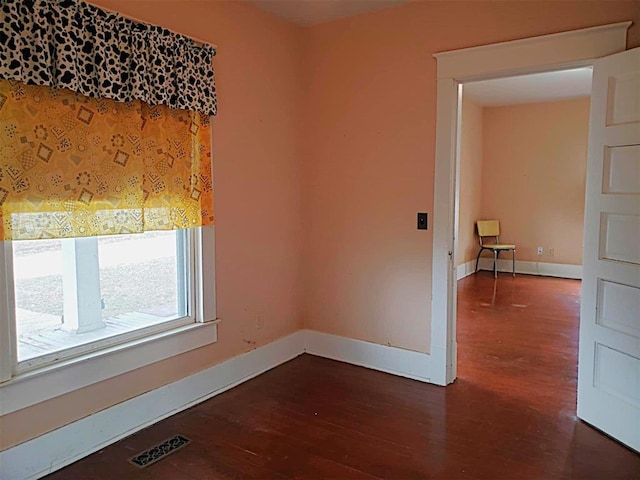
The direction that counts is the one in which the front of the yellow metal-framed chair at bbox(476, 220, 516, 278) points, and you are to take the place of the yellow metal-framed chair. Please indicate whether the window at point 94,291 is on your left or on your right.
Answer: on your right

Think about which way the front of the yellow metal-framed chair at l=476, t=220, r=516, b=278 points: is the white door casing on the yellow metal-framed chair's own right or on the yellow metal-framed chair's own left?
on the yellow metal-framed chair's own right

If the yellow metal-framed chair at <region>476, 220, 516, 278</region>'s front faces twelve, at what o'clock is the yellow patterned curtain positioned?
The yellow patterned curtain is roughly at 2 o'clock from the yellow metal-framed chair.

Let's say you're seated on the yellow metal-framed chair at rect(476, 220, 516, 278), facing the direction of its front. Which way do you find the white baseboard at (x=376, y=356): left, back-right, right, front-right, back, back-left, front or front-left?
front-right

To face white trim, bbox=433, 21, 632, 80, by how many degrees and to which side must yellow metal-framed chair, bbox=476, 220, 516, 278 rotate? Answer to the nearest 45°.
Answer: approximately 45° to its right

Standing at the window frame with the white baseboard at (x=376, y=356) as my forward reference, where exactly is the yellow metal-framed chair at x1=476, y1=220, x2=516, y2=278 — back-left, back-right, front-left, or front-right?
front-left

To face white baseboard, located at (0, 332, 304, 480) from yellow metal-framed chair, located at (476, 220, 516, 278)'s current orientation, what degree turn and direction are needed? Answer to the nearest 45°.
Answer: approximately 45° to its right

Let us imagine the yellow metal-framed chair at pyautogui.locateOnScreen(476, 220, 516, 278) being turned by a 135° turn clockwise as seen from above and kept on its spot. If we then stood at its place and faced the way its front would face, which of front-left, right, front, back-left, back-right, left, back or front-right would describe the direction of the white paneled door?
left
